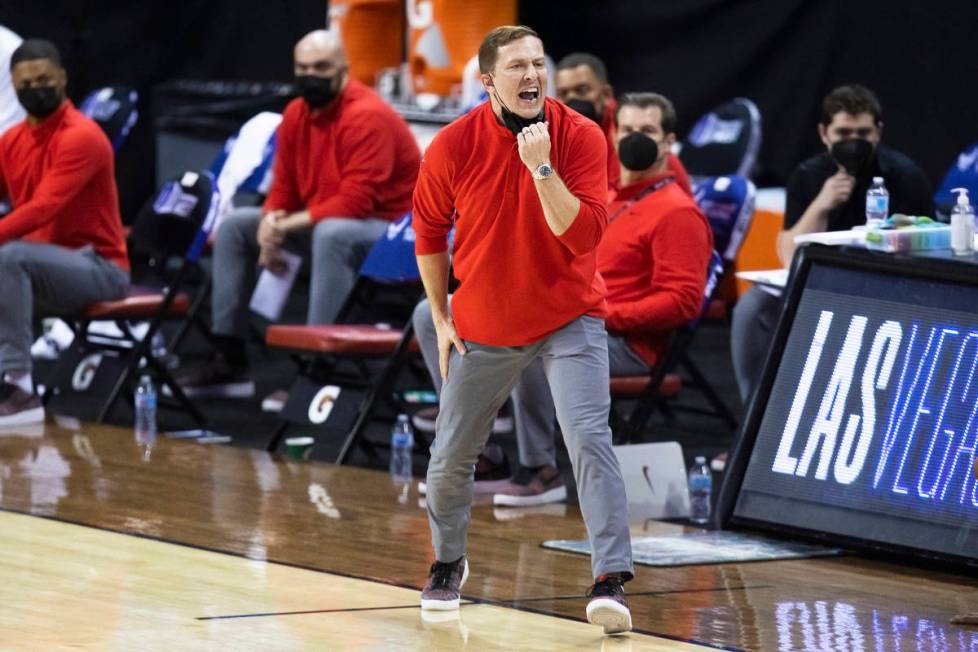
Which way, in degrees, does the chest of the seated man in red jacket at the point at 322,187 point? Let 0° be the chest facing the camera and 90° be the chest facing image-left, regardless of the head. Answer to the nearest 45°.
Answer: approximately 45°

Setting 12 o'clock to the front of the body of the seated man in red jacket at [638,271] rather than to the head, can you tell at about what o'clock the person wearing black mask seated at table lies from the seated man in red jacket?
The person wearing black mask seated at table is roughly at 7 o'clock from the seated man in red jacket.

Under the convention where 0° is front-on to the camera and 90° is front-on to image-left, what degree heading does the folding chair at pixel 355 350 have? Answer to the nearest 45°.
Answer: approximately 45°

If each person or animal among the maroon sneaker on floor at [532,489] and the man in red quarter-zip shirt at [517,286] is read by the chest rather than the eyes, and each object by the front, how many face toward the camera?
1

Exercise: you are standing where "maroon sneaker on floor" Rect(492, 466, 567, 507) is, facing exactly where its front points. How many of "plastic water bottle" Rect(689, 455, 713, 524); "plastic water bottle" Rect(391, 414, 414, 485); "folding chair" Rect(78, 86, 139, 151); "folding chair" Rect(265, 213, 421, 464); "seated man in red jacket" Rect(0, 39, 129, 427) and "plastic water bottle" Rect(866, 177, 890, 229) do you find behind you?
2

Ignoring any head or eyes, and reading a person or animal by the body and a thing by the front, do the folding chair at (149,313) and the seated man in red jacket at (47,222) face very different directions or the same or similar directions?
same or similar directions

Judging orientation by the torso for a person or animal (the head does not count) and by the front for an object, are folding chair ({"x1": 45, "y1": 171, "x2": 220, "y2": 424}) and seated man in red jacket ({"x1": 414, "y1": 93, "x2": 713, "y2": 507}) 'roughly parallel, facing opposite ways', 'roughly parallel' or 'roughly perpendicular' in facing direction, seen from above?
roughly parallel

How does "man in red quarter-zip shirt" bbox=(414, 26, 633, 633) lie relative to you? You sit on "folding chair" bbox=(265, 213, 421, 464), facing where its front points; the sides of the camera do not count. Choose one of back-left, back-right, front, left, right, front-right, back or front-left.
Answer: front-left

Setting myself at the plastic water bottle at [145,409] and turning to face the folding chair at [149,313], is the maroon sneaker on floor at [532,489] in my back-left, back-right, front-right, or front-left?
back-right

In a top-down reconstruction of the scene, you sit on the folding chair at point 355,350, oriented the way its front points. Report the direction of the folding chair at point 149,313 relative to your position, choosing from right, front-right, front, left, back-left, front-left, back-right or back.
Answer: right

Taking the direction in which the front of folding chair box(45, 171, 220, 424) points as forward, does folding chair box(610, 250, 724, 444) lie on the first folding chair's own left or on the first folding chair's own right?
on the first folding chair's own left

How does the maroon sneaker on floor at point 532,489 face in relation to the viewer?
to the viewer's left

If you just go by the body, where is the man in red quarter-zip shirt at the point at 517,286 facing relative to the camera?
toward the camera

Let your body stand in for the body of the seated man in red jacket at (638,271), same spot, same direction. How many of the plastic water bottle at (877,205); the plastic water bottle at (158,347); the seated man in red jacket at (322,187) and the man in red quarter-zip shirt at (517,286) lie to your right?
2

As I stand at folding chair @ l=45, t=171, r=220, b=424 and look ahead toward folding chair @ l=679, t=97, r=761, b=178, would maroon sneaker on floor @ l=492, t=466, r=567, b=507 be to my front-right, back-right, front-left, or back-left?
front-right

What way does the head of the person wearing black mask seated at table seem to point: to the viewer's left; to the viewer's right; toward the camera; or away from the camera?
toward the camera

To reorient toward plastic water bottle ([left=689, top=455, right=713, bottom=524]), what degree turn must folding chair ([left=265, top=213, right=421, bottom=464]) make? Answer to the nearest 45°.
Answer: approximately 90° to its left

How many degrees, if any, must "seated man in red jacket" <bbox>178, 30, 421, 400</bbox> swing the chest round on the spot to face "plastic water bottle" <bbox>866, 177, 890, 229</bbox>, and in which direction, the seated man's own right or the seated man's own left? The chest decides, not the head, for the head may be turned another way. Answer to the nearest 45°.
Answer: approximately 90° to the seated man's own left
